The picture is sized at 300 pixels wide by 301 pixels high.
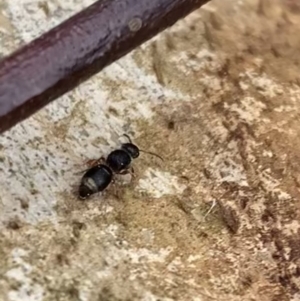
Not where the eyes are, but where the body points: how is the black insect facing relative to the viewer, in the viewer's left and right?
facing away from the viewer and to the right of the viewer
